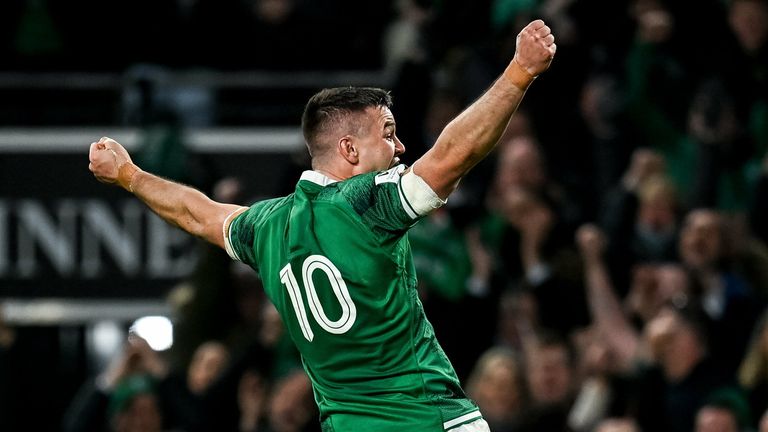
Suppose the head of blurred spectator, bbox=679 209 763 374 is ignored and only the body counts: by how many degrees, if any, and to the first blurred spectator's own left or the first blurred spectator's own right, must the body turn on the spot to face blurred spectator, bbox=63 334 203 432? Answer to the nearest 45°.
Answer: approximately 45° to the first blurred spectator's own right

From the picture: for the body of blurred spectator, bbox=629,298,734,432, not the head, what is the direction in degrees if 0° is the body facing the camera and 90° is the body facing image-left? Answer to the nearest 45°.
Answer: approximately 45°

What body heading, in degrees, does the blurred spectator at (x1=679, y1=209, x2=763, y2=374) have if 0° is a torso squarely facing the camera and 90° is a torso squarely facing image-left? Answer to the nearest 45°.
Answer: approximately 45°

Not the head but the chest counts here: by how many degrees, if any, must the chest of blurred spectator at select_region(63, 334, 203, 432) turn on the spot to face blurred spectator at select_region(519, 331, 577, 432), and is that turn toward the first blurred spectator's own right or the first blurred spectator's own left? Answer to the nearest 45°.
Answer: approximately 45° to the first blurred spectator's own left

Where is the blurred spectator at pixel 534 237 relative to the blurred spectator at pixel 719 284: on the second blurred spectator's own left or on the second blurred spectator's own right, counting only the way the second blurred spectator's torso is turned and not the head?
on the second blurred spectator's own right
